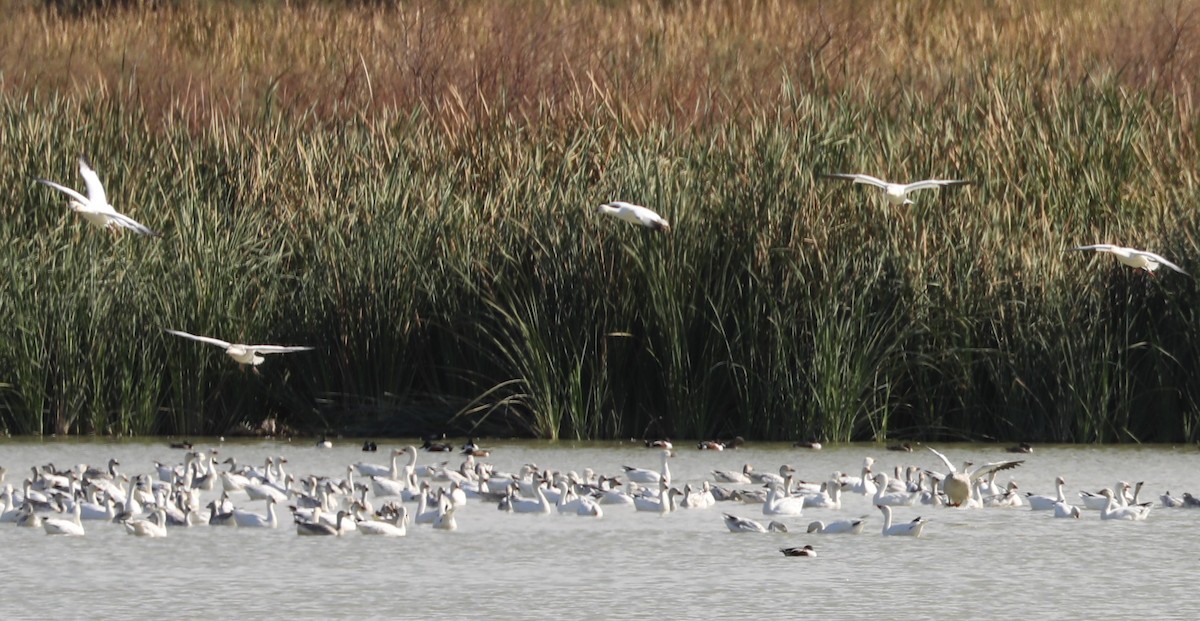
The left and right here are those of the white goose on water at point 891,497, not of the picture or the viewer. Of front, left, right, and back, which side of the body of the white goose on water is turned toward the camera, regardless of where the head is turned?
left

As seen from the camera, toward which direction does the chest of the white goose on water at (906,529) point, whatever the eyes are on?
to the viewer's left

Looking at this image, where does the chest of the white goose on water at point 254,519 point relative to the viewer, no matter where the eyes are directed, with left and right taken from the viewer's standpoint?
facing to the right of the viewer

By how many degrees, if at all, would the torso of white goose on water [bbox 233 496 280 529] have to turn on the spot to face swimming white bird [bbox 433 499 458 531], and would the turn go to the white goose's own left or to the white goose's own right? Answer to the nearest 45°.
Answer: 0° — it already faces it

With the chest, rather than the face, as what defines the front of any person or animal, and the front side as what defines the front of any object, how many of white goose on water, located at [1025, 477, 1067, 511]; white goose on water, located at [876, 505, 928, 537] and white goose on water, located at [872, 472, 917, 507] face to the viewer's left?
2

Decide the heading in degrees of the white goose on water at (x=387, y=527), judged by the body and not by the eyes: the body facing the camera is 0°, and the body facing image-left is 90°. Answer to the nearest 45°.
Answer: approximately 270°
